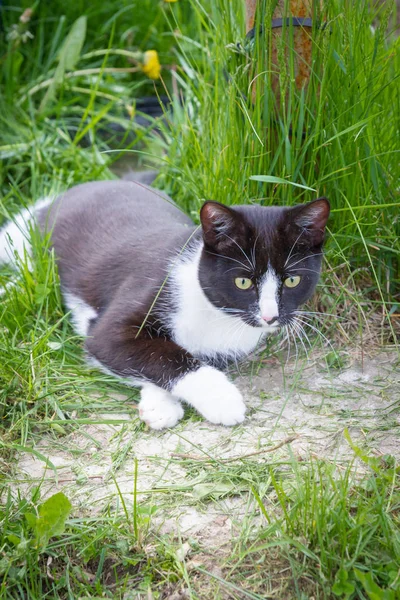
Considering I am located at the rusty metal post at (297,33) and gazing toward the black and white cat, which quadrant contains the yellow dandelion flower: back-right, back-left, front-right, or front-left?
back-right

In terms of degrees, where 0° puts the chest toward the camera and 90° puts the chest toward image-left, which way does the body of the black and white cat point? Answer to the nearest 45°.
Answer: approximately 315°

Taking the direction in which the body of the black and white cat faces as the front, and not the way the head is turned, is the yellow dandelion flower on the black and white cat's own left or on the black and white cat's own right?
on the black and white cat's own left

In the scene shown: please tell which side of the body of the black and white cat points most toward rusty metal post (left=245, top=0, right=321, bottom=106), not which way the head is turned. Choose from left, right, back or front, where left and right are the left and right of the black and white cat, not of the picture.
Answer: left

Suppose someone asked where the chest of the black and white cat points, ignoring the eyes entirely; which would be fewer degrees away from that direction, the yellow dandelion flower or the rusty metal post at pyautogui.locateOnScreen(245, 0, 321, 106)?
the rusty metal post
